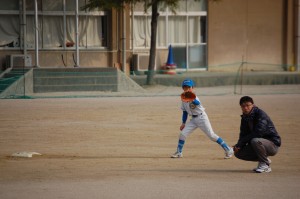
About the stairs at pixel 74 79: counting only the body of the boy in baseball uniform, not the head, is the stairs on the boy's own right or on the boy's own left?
on the boy's own right

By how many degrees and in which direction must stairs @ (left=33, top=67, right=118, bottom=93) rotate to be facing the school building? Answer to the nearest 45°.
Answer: approximately 135° to its left

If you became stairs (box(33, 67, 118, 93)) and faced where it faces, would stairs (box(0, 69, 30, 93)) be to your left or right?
on your right

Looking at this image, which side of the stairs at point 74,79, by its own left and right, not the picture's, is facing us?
front

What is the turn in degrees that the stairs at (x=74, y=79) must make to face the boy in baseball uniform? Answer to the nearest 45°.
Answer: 0° — it already faces them

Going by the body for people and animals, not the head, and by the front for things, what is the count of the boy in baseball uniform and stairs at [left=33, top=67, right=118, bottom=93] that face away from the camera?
0

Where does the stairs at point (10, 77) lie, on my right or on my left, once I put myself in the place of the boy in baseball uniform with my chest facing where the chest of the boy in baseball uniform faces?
on my right
